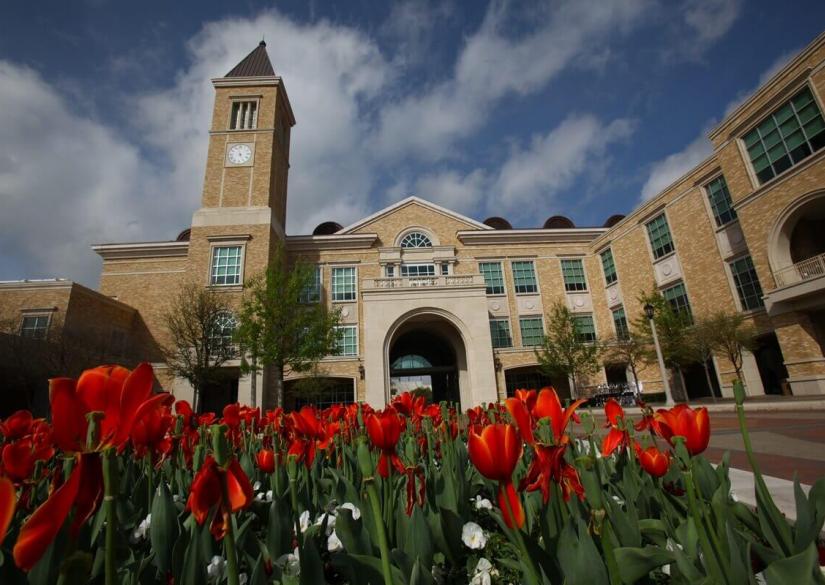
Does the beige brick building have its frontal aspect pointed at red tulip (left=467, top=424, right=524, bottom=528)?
yes

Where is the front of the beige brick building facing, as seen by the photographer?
facing the viewer

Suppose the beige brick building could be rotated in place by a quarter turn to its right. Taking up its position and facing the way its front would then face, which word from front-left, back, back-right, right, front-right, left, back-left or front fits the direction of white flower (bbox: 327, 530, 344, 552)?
left

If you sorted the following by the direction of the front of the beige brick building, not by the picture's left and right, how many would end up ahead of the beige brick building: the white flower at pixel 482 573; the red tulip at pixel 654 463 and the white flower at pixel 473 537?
3

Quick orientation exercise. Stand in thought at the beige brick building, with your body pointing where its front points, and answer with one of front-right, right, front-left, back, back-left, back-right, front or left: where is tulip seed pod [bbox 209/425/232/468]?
front

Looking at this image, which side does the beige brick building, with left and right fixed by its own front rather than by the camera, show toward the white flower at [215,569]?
front

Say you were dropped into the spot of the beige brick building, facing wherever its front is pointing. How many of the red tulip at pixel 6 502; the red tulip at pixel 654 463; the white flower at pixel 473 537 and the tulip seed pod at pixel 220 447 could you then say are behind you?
0

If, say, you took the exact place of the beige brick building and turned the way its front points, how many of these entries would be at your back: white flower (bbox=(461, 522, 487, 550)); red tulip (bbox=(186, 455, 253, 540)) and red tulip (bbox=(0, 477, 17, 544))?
0

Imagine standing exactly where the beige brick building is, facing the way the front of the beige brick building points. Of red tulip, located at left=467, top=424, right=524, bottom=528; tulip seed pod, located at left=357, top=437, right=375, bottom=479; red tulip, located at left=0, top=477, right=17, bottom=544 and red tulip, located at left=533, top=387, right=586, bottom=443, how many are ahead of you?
4

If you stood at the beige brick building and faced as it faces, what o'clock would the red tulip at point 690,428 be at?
The red tulip is roughly at 12 o'clock from the beige brick building.

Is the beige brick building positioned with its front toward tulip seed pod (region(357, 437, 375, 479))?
yes

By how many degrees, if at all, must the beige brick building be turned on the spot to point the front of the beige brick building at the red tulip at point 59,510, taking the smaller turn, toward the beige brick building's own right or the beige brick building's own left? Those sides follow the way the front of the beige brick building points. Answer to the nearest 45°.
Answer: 0° — it already faces it

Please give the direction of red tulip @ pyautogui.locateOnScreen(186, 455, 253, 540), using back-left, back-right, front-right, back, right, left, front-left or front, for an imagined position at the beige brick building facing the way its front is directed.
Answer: front

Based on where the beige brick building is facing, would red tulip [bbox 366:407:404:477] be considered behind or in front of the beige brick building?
in front

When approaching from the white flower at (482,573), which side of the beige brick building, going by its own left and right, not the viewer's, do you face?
front
